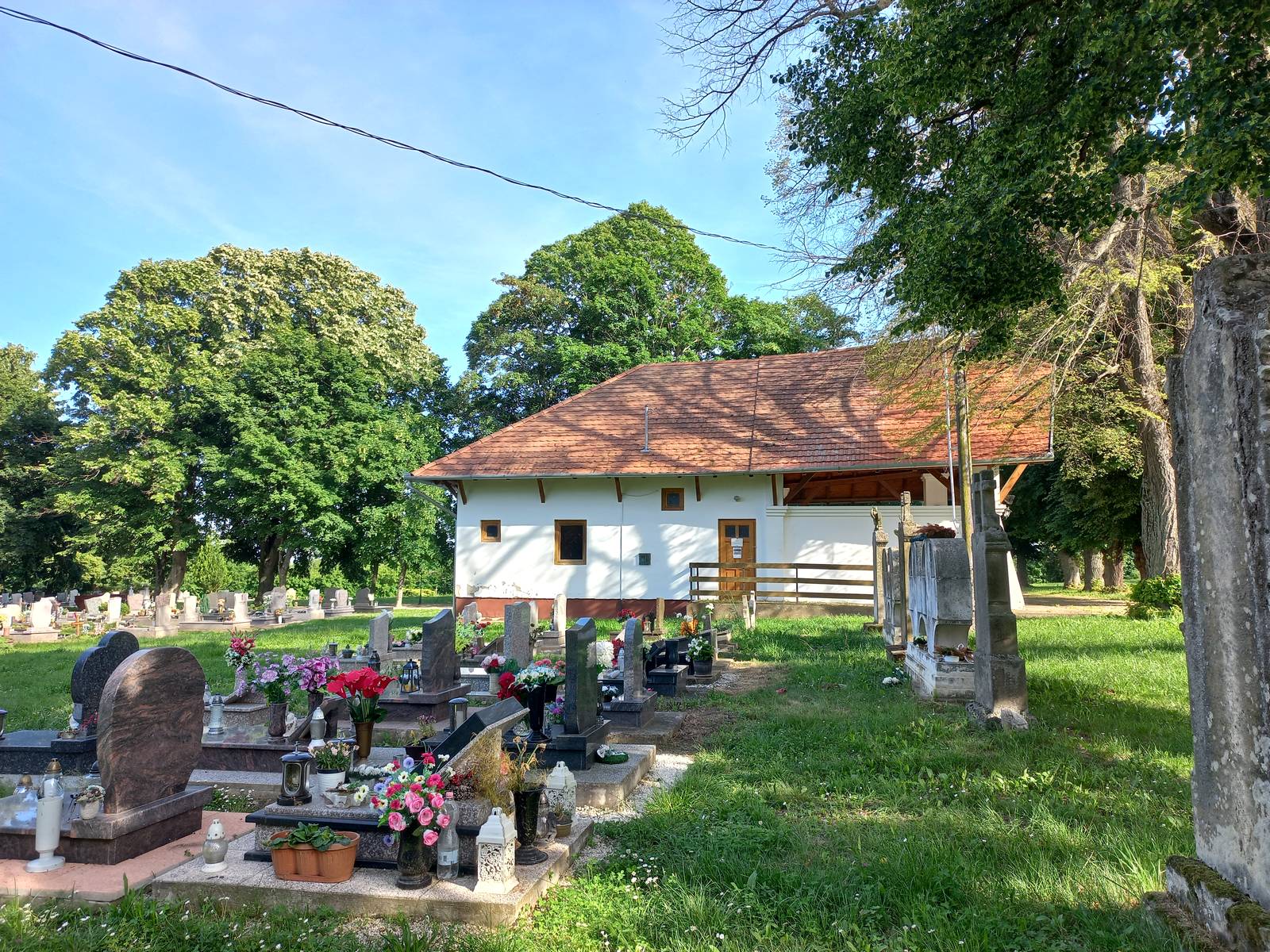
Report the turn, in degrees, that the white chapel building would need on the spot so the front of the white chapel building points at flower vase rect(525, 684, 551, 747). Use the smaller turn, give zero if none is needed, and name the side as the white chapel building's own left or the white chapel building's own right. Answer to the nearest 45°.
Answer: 0° — it already faces it
